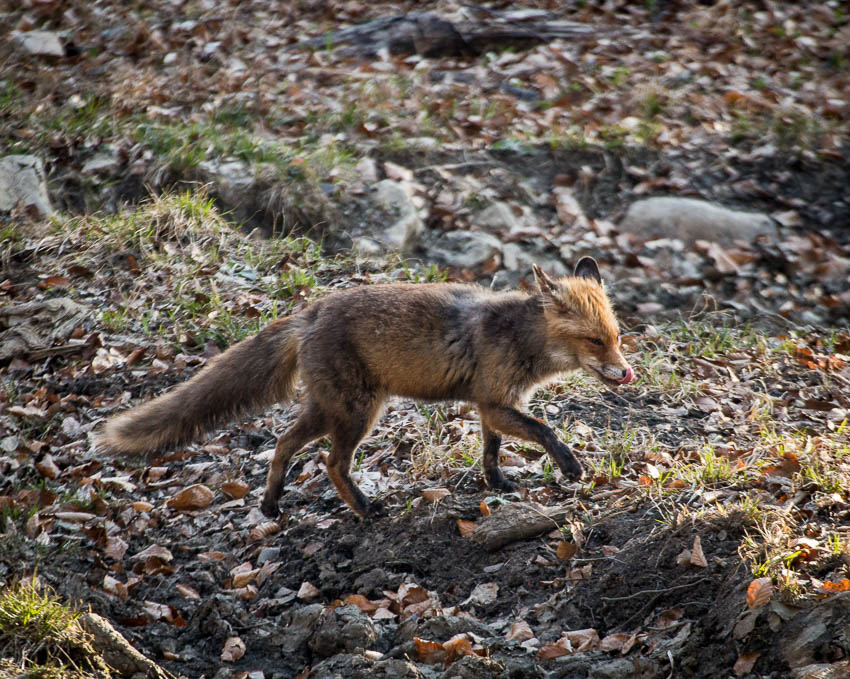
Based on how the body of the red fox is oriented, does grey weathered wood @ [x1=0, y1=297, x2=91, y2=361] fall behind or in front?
behind

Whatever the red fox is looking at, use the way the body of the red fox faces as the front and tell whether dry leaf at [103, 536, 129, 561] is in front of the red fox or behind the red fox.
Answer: behind

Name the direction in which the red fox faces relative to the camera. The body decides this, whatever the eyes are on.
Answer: to the viewer's right

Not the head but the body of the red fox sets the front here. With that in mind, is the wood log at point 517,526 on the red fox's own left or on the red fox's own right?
on the red fox's own right

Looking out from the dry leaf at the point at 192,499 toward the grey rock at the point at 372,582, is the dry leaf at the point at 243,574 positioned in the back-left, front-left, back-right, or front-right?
front-right

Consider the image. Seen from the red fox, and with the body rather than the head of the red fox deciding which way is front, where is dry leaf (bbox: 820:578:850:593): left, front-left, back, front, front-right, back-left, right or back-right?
front-right

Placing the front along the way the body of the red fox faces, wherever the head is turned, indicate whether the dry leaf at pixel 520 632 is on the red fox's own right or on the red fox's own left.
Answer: on the red fox's own right

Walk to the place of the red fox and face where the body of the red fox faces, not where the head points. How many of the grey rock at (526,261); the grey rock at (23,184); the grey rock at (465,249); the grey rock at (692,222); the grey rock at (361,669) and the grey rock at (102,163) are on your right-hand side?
1

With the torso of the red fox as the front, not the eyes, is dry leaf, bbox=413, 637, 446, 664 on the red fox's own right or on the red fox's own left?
on the red fox's own right

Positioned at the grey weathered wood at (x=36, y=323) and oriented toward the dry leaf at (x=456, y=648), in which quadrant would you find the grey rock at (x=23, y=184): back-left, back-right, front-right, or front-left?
back-left

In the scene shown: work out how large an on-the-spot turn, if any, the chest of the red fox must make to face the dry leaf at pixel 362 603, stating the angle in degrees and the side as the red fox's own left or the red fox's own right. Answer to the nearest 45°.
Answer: approximately 90° to the red fox's own right

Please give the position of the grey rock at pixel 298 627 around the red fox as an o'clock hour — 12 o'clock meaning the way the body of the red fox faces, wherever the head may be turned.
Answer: The grey rock is roughly at 4 o'clock from the red fox.

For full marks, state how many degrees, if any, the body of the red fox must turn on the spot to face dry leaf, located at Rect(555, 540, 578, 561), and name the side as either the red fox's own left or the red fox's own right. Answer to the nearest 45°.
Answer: approximately 45° to the red fox's own right

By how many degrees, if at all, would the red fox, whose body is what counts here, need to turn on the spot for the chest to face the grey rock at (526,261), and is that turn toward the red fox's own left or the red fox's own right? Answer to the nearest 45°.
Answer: approximately 45° to the red fox's own left

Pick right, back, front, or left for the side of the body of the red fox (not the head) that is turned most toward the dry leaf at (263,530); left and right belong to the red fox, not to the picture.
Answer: back

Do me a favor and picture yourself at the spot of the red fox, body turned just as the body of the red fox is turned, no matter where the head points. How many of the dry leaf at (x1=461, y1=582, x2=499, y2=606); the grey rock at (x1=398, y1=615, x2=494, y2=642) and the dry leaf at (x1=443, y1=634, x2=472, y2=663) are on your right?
3
